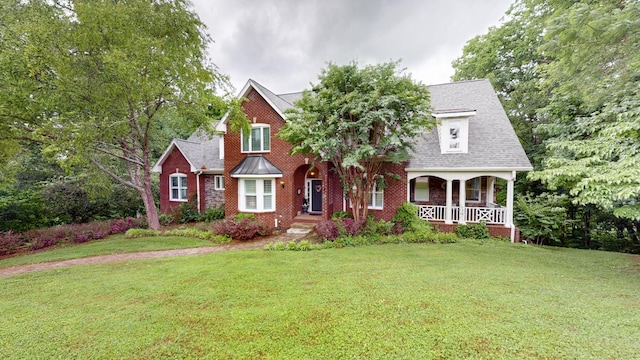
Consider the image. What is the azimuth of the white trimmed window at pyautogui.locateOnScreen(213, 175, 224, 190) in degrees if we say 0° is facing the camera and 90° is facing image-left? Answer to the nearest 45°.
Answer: approximately 0°

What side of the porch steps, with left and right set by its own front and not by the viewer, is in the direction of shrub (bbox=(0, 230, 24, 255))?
right

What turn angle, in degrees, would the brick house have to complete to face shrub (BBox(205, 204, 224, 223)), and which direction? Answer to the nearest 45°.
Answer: approximately 90° to its right

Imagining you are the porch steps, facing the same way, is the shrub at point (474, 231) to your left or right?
on your left

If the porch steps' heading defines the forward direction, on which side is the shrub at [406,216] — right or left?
on its left

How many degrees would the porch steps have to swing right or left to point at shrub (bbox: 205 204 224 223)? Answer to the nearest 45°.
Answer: approximately 135° to its right

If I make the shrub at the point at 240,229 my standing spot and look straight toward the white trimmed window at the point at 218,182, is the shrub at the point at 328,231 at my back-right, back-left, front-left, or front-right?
back-right

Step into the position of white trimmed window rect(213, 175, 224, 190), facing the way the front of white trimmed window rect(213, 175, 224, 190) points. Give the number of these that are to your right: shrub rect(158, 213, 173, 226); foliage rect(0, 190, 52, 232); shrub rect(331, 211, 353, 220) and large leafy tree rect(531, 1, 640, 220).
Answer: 2
